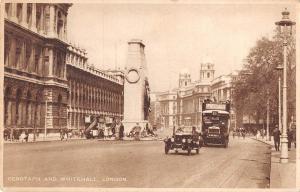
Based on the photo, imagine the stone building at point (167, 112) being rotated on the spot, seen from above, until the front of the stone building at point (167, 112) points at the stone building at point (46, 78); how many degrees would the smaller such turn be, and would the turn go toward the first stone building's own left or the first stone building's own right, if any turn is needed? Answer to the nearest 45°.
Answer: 0° — it already faces it

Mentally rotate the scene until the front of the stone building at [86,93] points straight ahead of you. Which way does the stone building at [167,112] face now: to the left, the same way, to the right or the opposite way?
to the right

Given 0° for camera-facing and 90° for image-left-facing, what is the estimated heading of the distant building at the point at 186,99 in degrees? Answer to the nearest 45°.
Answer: approximately 45°

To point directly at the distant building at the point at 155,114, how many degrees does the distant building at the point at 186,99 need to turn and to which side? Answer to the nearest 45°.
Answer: approximately 135° to its right
